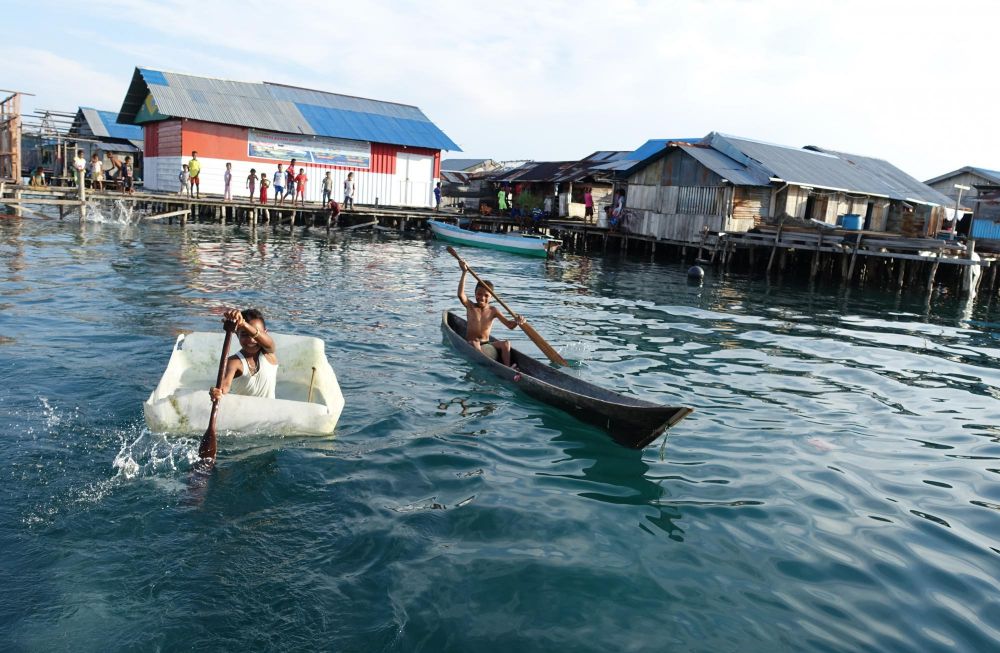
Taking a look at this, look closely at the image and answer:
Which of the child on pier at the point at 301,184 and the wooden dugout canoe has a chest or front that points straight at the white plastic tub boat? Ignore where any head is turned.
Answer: the child on pier

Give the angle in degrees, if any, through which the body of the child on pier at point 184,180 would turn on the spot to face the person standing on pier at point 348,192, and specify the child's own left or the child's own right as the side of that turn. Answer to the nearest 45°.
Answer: approximately 90° to the child's own left

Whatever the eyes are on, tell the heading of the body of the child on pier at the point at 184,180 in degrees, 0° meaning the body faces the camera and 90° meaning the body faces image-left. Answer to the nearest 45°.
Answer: approximately 0°

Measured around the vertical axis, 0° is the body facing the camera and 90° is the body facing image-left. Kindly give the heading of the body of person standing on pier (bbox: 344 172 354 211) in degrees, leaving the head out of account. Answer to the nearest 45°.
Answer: approximately 0°

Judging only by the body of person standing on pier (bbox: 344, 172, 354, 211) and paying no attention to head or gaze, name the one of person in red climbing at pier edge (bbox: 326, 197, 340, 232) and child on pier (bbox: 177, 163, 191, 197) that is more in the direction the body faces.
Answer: the person in red climbing at pier edge

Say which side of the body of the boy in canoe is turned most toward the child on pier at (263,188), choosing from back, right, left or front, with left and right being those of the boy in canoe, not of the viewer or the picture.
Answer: back

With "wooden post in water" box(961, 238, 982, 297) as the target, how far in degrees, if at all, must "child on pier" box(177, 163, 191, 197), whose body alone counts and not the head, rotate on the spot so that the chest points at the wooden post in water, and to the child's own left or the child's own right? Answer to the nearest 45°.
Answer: approximately 45° to the child's own left

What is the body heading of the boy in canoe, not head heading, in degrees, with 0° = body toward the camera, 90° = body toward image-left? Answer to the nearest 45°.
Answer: approximately 315°

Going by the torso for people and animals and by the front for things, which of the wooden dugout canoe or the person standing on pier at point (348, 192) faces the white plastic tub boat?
the person standing on pier

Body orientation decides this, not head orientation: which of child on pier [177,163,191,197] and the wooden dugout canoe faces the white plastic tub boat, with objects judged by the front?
the child on pier
